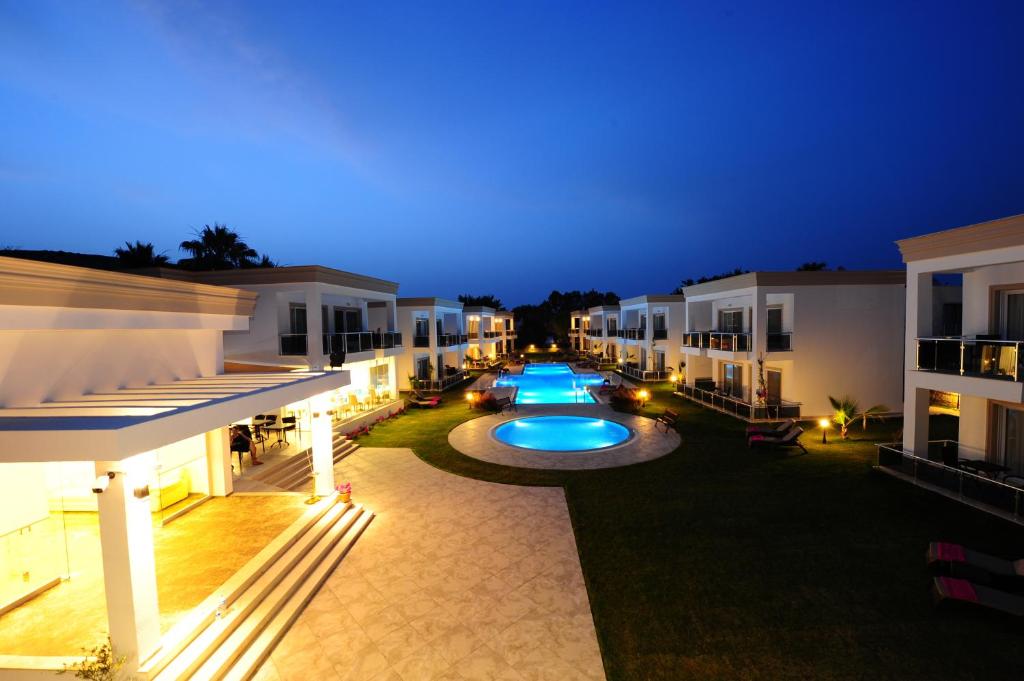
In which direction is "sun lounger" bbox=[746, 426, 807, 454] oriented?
to the viewer's left

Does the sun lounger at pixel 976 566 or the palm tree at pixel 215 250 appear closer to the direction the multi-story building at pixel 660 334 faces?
the palm tree

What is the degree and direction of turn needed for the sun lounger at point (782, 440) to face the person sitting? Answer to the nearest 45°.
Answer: approximately 45° to its left

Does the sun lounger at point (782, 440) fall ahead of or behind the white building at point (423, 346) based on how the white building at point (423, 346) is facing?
ahead

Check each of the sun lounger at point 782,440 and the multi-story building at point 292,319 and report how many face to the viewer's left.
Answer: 1

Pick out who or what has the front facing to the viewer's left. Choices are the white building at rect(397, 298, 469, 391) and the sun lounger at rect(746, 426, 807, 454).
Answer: the sun lounger

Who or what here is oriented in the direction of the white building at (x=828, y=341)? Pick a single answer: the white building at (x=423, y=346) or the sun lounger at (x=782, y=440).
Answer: the white building at (x=423, y=346)

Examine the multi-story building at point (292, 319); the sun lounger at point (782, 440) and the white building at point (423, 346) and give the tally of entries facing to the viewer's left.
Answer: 1

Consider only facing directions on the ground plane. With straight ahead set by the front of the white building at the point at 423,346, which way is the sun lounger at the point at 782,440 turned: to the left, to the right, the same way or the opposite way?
the opposite way

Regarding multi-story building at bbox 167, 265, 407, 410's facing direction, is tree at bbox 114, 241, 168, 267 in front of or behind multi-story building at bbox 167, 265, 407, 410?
behind

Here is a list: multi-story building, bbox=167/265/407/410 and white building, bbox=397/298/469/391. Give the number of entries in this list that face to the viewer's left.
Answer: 0

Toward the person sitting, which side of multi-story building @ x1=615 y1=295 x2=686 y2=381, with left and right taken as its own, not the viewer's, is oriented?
front

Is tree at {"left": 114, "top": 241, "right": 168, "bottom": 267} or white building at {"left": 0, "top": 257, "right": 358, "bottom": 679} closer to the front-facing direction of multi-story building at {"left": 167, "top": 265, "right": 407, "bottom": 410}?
the white building
